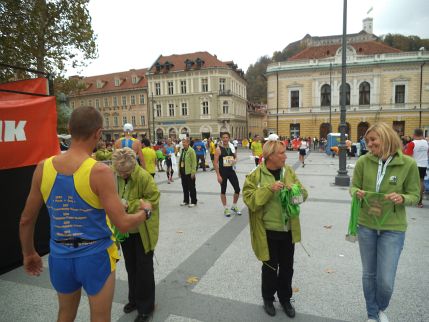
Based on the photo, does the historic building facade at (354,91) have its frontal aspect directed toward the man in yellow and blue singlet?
yes

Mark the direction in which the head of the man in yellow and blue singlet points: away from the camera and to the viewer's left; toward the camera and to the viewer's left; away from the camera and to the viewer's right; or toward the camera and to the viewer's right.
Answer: away from the camera and to the viewer's right

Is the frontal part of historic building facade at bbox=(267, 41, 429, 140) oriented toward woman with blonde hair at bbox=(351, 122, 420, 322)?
yes

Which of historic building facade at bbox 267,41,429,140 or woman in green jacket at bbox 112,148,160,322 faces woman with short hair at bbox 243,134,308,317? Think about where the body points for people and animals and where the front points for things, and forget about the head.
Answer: the historic building facade

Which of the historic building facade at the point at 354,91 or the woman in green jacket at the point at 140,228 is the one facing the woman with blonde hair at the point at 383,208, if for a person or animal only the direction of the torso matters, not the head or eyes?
the historic building facade

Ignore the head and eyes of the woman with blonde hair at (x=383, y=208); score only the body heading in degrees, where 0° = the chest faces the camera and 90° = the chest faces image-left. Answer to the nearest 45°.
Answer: approximately 0°

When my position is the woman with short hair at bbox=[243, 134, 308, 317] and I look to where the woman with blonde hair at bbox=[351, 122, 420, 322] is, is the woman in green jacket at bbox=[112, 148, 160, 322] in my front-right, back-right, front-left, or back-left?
back-right

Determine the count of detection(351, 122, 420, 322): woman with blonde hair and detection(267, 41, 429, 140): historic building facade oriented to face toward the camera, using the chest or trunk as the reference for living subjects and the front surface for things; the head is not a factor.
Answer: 2

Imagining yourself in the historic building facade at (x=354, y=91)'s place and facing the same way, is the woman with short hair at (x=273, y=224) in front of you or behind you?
in front

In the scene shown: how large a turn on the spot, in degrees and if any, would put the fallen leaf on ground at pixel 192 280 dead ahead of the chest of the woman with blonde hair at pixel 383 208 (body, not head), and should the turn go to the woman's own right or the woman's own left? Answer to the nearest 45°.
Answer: approximately 90° to the woman's own right
